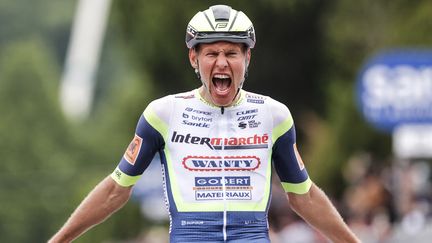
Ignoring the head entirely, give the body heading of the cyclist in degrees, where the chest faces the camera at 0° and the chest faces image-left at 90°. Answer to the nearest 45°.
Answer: approximately 0°

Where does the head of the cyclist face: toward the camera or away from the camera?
toward the camera
